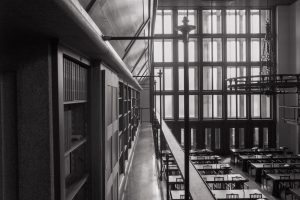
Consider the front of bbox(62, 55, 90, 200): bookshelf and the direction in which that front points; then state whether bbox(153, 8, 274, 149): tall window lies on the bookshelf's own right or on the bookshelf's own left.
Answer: on the bookshelf's own left

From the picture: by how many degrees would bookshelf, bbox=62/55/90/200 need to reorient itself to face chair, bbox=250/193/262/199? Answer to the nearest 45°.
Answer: approximately 45° to its left

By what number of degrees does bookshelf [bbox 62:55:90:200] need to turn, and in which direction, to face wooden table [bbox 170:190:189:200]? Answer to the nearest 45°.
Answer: approximately 45° to its left

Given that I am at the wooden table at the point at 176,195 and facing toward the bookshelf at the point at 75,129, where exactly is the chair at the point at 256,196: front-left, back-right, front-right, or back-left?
back-left

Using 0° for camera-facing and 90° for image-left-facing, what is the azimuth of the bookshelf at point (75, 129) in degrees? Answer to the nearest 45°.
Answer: approximately 270°

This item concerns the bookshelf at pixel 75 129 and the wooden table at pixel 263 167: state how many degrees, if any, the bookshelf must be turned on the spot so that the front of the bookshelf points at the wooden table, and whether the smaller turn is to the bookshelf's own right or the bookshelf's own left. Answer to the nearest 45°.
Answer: approximately 45° to the bookshelf's own left

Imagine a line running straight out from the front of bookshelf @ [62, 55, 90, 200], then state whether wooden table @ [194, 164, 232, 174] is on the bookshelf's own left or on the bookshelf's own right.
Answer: on the bookshelf's own left

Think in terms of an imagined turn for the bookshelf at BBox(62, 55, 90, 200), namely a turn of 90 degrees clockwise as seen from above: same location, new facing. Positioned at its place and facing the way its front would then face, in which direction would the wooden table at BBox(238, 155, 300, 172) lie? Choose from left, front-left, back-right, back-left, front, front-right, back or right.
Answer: back-left

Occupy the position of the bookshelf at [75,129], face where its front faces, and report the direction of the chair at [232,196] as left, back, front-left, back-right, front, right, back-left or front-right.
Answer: front-left
